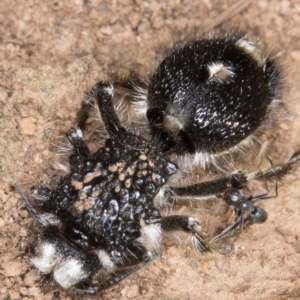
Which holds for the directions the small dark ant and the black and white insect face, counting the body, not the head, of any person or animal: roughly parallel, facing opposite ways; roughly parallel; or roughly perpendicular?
roughly perpendicular

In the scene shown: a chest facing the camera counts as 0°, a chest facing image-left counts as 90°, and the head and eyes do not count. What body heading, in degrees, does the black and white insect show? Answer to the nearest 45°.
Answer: approximately 45°
